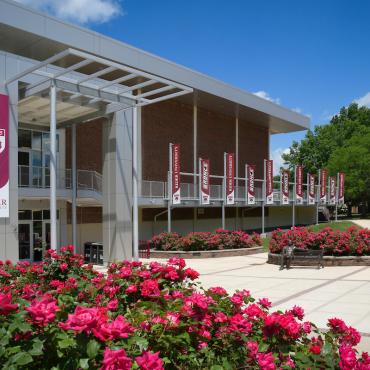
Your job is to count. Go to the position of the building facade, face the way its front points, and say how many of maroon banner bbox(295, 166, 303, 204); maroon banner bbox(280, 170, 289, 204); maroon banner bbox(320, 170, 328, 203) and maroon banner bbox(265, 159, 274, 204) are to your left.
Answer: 4

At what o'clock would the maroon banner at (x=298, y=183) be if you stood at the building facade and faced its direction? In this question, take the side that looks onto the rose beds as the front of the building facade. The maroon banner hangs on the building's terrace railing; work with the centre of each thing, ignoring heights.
The maroon banner is roughly at 9 o'clock from the building facade.

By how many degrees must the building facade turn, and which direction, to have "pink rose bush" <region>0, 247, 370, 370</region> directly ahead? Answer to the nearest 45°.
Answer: approximately 45° to its right

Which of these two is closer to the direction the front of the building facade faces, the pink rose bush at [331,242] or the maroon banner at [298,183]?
the pink rose bush

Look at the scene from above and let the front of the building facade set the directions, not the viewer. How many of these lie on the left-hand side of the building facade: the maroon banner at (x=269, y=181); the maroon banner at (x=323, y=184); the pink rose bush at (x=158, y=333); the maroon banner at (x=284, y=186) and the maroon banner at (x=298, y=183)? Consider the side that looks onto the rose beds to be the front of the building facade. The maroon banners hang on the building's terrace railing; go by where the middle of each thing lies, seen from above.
4

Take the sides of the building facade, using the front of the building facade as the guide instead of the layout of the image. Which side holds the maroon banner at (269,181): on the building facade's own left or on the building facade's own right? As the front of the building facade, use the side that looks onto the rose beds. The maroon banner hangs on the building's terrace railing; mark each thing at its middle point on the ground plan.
on the building facade's own left

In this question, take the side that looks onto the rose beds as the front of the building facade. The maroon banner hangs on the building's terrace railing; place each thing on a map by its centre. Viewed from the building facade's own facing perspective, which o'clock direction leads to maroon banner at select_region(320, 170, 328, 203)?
The maroon banner is roughly at 9 o'clock from the building facade.
